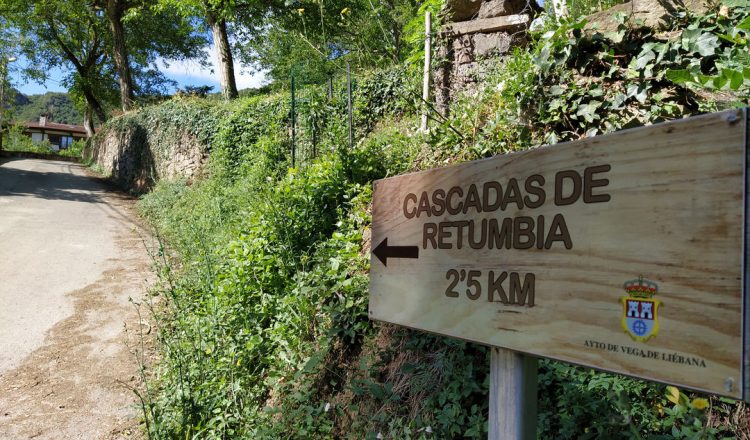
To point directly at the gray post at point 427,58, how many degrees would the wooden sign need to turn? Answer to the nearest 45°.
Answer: approximately 135° to its right

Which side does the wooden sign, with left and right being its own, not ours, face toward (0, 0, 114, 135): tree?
right

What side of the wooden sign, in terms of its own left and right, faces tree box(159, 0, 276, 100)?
right

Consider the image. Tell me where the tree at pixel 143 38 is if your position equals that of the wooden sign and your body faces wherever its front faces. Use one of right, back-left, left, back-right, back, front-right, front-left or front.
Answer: right

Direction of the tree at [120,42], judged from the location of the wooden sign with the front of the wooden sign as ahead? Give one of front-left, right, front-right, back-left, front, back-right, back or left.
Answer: right

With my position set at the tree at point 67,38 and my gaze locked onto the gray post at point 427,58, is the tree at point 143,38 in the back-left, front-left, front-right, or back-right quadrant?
front-left
